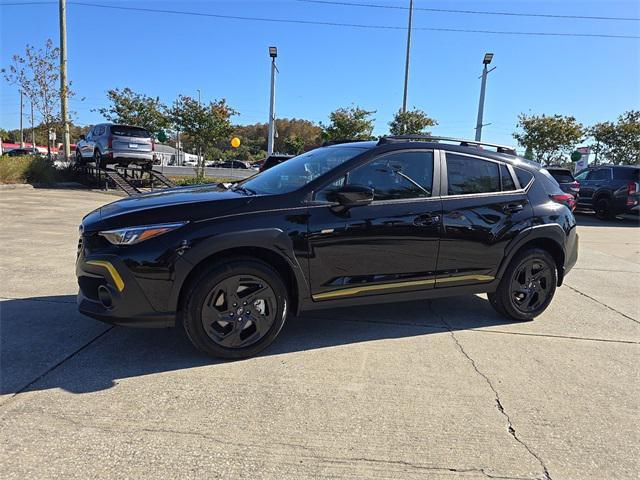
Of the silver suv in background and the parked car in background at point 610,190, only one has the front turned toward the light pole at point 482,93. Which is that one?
the parked car in background

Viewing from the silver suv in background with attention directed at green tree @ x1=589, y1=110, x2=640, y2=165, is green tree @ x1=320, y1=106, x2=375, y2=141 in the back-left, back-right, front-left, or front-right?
front-left

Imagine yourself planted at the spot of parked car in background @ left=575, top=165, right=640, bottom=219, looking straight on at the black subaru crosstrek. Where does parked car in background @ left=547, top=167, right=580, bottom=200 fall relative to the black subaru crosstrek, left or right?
right

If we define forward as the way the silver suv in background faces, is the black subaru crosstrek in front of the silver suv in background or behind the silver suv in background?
behind

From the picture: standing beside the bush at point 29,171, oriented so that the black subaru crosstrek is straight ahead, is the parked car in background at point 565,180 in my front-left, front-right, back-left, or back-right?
front-left

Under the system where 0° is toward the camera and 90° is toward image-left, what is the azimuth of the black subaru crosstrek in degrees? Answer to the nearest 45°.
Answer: approximately 45°

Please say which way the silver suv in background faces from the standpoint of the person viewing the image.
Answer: facing away from the viewer and to the left of the viewer

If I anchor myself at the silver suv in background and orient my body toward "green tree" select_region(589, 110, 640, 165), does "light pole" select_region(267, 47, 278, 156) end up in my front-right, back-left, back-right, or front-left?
front-left
